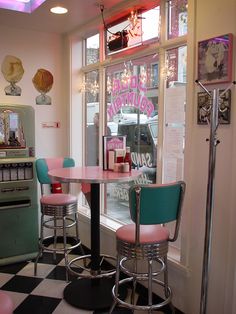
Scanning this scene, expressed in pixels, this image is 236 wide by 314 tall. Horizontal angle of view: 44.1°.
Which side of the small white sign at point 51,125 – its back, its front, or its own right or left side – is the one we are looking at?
front

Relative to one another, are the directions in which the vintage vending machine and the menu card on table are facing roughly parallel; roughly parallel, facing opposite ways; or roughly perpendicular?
roughly parallel

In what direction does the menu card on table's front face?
toward the camera

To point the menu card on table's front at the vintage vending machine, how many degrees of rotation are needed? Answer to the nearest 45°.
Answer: approximately 135° to its right

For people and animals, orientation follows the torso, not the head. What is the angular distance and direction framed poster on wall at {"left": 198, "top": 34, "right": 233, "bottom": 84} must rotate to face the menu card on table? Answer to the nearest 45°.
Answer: approximately 90° to its right

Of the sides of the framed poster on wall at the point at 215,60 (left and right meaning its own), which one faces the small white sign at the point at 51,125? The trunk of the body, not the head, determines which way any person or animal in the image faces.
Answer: right

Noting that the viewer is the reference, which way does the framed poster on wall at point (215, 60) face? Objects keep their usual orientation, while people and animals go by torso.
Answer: facing the viewer and to the left of the viewer

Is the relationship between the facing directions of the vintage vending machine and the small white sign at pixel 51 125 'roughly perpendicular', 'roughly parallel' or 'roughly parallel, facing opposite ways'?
roughly parallel

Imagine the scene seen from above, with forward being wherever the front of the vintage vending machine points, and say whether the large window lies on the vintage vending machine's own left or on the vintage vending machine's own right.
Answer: on the vintage vending machine's own left
